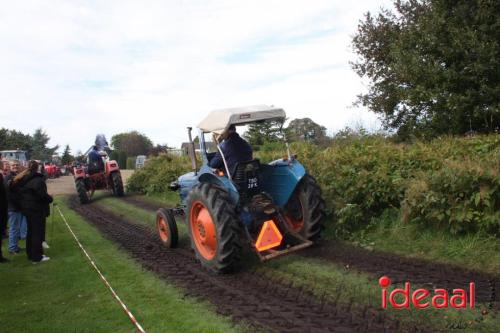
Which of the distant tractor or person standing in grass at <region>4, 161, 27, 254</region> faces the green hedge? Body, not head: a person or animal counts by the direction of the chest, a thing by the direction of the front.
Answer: the person standing in grass

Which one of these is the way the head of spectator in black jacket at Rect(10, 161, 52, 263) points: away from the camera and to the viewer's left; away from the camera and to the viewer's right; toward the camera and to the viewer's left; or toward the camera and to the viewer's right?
away from the camera and to the viewer's right

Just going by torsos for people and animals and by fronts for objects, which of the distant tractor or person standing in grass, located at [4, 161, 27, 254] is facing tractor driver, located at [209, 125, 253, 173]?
the person standing in grass

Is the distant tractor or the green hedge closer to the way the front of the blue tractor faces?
the distant tractor

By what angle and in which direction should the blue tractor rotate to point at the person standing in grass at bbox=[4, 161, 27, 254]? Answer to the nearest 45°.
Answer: approximately 45° to its left

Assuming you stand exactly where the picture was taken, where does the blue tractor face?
facing away from the viewer and to the left of the viewer

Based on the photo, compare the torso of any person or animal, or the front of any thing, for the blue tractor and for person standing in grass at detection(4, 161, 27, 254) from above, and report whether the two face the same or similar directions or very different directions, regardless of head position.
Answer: very different directions

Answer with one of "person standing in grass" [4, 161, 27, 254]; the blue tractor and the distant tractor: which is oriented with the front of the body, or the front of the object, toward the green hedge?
the person standing in grass
